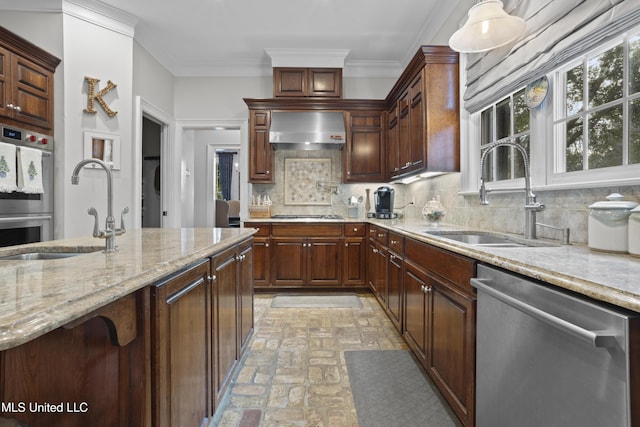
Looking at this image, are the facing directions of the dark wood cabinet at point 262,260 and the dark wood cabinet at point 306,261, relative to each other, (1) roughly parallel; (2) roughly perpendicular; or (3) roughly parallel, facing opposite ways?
roughly parallel

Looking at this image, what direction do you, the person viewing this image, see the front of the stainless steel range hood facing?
facing the viewer

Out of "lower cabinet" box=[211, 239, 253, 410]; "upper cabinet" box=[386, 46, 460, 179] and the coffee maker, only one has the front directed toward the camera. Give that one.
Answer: the coffee maker

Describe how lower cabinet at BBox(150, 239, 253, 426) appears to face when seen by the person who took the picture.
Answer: facing the viewer and to the right of the viewer

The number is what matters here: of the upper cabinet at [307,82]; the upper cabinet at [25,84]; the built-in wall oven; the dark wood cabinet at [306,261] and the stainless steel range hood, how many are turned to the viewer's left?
0

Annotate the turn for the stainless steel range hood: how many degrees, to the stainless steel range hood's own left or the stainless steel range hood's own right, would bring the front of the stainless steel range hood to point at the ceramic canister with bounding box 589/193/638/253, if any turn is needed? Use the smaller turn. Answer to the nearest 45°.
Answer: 0° — it already faces it

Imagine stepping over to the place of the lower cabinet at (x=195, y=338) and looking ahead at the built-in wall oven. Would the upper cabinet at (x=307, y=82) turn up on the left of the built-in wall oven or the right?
right

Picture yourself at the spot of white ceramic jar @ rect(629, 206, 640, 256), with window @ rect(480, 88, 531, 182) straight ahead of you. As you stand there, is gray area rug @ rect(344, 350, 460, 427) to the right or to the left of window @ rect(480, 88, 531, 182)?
left

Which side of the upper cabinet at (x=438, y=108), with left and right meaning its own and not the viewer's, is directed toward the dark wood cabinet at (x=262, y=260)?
front

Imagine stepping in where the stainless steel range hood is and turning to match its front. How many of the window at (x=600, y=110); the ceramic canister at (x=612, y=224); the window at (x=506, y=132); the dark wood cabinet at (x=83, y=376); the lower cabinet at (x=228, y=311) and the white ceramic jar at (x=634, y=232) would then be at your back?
0

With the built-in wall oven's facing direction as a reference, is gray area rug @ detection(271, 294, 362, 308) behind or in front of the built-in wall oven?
in front

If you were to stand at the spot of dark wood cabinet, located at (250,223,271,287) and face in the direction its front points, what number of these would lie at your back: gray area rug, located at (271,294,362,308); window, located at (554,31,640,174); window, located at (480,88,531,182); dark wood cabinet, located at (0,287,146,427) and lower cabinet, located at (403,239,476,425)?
0

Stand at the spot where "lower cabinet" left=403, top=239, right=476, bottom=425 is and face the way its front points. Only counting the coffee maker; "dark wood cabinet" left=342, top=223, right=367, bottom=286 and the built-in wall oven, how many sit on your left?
0

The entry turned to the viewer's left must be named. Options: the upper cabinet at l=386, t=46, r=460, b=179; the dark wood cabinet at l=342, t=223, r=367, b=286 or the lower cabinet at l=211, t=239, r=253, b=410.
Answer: the upper cabinet

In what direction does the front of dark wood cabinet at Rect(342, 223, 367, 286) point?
toward the camera

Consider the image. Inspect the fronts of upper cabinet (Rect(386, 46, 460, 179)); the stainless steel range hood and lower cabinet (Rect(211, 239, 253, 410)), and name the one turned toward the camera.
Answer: the stainless steel range hood

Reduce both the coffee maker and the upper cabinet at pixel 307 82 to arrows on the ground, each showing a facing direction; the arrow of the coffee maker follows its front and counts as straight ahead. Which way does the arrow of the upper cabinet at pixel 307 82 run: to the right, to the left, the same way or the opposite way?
the same way

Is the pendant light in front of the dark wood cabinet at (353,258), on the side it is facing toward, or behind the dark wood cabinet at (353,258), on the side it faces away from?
in front

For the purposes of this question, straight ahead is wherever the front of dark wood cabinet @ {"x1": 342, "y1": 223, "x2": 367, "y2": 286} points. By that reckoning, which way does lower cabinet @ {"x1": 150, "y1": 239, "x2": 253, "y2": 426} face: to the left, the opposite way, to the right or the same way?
to the left

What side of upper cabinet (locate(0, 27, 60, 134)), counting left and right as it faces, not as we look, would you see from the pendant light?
front

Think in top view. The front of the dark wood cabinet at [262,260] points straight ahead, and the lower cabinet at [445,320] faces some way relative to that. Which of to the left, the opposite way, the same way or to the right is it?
to the right
